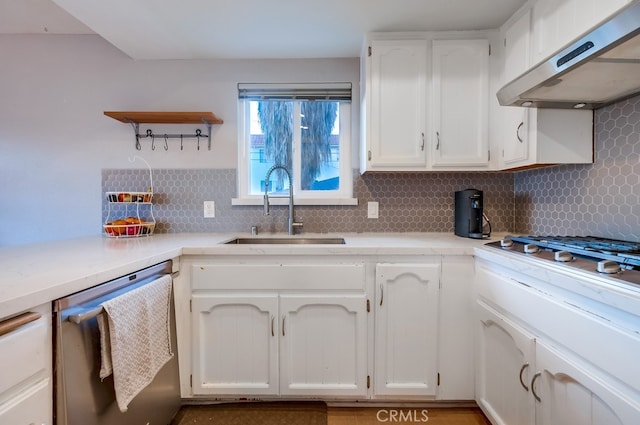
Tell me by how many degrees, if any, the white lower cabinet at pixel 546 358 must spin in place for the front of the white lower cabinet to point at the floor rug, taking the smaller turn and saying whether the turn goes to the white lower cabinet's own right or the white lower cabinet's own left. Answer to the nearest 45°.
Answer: approximately 45° to the white lower cabinet's own right

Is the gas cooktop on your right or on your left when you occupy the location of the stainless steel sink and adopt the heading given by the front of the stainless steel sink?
on your left

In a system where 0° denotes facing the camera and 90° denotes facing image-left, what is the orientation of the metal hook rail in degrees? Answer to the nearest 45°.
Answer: approximately 0°

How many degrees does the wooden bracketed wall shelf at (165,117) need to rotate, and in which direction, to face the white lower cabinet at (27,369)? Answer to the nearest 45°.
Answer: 0° — it already faces it

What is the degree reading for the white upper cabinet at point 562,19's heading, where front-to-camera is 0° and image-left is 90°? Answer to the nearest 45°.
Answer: approximately 45°

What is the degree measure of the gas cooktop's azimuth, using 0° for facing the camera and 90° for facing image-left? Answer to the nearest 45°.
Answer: approximately 45°

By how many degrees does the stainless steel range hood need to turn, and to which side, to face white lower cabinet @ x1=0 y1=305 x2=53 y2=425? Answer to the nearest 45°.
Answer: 0° — it already faces it
